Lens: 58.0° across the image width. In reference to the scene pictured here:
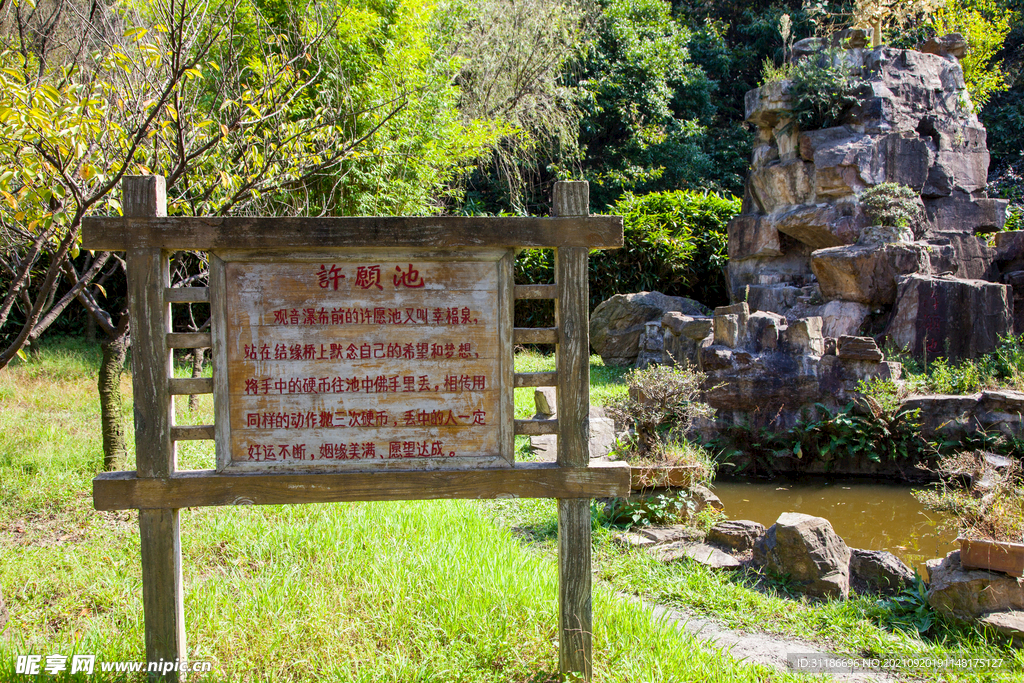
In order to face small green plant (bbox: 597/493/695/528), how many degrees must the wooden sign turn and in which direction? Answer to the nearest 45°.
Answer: approximately 135° to its left

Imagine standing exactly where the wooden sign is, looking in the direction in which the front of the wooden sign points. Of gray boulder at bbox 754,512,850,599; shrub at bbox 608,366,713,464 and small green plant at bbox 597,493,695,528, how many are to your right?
0

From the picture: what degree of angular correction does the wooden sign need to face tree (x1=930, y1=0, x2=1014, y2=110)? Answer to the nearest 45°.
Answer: approximately 135° to its left

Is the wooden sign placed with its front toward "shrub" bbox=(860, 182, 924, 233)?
no

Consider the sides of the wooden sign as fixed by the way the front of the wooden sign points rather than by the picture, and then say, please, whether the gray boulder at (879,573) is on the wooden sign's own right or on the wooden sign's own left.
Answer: on the wooden sign's own left

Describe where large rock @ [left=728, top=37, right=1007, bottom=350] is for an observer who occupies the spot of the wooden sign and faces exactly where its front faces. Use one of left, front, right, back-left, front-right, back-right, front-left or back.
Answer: back-left

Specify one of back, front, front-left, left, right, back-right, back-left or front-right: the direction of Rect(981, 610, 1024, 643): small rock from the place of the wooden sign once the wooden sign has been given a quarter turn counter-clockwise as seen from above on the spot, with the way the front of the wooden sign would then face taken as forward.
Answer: front

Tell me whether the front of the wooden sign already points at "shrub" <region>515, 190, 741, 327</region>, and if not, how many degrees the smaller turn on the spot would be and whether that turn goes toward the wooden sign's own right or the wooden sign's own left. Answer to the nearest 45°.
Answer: approximately 135° to the wooden sign's own left

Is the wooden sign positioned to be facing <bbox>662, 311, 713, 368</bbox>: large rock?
no

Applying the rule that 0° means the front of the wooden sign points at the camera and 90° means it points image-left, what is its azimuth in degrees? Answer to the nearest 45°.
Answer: approximately 0°

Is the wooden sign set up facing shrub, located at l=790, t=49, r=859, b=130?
no

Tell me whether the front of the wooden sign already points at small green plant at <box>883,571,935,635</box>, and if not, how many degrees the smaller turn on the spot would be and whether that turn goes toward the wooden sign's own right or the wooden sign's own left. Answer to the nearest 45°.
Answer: approximately 90° to the wooden sign's own left
